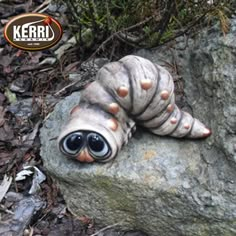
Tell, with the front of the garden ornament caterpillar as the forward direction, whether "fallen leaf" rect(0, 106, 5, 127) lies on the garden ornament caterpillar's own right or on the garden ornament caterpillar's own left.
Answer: on the garden ornament caterpillar's own right

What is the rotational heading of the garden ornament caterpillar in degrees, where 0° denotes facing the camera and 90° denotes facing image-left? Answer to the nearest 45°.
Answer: approximately 45°

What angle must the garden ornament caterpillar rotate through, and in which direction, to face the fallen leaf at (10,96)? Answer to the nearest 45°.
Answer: approximately 90° to its right

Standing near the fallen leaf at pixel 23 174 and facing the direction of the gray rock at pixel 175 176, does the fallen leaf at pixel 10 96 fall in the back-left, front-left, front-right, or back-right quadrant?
back-left
